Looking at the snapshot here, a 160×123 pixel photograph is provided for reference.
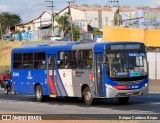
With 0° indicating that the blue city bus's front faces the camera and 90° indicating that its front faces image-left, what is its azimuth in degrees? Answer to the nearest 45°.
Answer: approximately 315°
